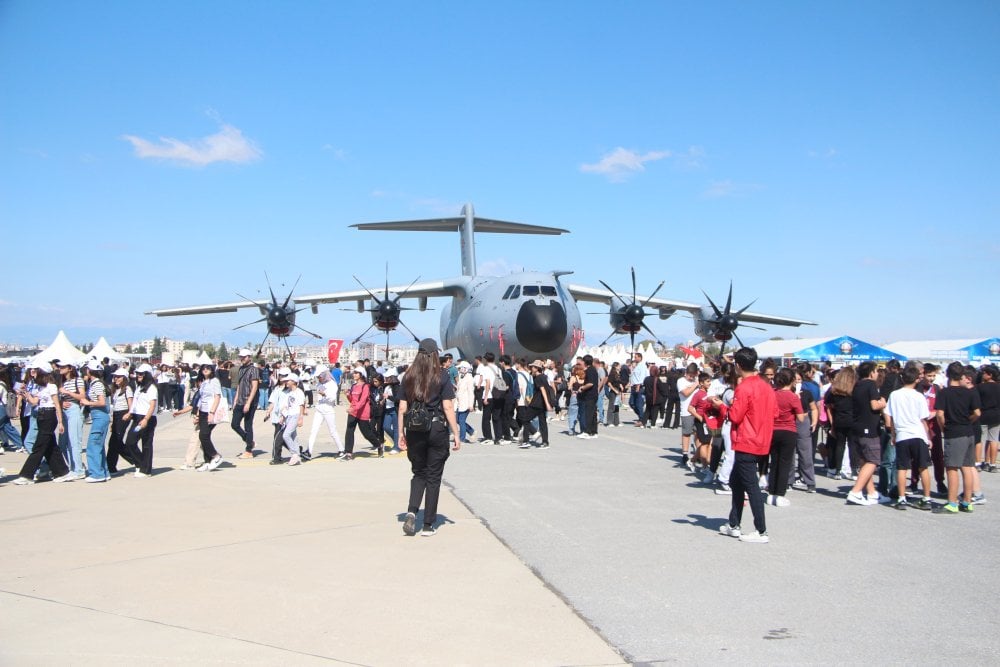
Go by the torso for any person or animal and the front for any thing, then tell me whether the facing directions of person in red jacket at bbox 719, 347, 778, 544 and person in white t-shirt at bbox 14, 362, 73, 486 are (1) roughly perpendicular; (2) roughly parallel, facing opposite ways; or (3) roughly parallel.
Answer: roughly perpendicular

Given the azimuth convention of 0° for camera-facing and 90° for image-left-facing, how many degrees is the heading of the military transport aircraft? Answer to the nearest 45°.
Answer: approximately 0°
